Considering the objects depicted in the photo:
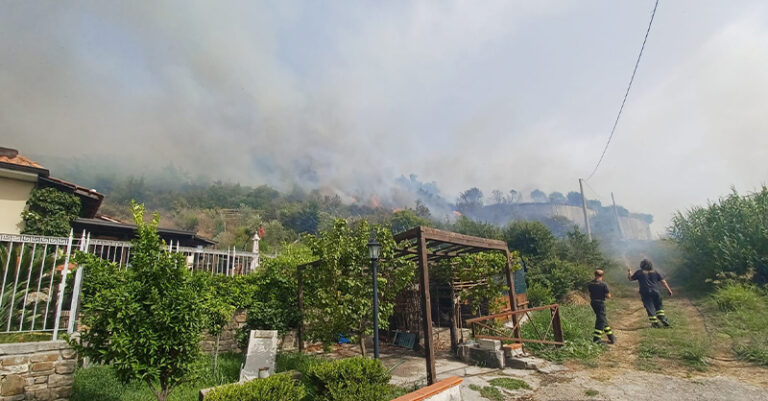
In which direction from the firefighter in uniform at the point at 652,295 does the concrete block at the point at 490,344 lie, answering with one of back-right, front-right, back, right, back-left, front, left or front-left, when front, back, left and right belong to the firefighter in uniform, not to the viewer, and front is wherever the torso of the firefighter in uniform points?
back-left

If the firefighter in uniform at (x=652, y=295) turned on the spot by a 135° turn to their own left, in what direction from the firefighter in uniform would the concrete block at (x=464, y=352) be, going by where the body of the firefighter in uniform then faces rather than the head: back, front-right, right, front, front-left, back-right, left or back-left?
front

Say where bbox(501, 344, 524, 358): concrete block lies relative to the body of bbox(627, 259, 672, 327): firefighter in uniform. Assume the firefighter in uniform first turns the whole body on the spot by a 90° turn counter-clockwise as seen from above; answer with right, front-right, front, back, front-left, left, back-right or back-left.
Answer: front-left

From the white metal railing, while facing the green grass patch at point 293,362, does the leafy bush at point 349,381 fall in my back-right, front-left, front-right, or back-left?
front-right

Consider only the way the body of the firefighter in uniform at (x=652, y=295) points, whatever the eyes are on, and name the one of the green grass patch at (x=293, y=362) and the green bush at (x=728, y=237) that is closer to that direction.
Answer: the green bush

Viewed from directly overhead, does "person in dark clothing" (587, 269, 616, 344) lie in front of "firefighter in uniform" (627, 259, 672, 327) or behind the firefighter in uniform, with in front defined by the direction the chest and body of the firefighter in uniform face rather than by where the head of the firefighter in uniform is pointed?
behind

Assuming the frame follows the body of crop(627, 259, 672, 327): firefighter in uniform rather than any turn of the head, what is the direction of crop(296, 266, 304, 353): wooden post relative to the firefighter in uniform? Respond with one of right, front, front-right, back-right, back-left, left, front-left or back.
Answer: back-left

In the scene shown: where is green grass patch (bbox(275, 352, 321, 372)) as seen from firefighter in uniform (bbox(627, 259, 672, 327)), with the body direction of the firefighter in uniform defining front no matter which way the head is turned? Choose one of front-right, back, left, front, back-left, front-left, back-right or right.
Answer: back-left

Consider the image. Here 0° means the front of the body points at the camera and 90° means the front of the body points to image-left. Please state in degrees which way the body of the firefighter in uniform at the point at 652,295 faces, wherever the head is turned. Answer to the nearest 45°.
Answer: approximately 180°

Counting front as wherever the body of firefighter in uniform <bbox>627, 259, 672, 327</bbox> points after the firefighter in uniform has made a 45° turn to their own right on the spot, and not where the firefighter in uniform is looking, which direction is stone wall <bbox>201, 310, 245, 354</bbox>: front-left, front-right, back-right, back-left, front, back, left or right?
back

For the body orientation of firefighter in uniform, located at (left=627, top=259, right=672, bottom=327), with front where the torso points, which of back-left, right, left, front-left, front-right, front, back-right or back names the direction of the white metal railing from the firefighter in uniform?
back-left

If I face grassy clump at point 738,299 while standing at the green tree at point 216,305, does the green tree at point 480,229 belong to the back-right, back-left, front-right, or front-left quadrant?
front-left

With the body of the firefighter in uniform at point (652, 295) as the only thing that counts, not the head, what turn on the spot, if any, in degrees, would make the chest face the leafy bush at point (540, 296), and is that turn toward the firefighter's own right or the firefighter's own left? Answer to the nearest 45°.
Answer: approximately 45° to the firefighter's own left

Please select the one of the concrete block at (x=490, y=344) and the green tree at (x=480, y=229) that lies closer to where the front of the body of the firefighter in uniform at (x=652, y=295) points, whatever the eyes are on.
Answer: the green tree
